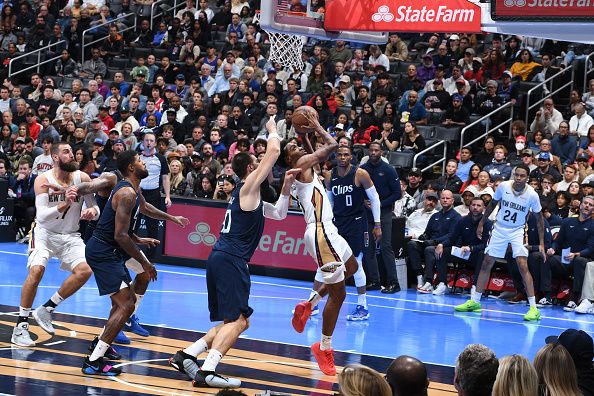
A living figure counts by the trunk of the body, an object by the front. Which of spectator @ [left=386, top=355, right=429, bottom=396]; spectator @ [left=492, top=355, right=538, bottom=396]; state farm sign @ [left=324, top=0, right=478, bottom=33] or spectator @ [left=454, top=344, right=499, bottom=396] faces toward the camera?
the state farm sign

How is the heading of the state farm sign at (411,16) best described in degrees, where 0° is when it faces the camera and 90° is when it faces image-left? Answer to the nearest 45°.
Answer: approximately 0°

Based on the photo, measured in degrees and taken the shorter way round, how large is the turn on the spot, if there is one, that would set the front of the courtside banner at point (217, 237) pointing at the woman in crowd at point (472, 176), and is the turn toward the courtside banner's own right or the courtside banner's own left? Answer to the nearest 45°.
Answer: approximately 90° to the courtside banner's own left

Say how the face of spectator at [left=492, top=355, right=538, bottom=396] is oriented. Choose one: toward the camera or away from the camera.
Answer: away from the camera

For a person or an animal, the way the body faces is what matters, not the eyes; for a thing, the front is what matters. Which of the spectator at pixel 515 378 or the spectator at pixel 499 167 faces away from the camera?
the spectator at pixel 515 378

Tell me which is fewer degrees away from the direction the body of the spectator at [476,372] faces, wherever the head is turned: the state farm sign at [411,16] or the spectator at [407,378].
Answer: the state farm sign

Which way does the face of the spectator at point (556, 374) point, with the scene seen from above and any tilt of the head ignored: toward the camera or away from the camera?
away from the camera

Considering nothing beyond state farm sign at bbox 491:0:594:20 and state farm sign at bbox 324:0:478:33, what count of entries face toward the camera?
2

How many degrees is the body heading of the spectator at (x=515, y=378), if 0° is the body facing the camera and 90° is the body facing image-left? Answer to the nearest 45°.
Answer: approximately 180°

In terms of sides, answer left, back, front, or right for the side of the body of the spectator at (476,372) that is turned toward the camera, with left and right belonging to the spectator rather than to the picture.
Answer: back

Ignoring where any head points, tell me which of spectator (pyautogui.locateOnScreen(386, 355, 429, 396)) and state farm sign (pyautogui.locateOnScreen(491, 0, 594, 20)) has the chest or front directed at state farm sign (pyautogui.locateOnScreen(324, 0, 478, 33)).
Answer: the spectator

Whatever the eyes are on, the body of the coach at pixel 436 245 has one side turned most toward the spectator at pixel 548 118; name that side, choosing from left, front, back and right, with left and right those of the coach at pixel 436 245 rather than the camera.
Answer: back

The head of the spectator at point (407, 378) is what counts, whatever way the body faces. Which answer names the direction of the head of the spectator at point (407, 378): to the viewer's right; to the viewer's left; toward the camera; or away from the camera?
away from the camera

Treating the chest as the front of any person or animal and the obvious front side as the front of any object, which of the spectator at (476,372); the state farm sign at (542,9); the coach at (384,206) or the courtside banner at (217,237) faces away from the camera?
the spectator at (476,372)

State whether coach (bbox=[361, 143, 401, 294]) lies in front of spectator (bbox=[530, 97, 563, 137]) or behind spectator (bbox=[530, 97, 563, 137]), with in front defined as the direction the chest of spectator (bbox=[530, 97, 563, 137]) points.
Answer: in front

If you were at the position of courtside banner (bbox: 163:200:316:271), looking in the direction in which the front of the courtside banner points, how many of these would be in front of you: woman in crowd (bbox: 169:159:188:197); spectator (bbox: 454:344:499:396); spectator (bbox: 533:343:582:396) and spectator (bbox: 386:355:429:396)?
3
